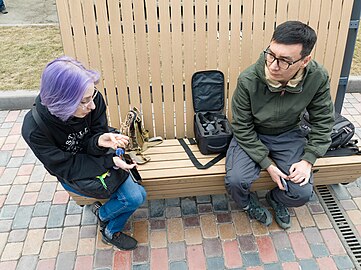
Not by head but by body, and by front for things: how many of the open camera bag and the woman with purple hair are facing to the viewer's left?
0

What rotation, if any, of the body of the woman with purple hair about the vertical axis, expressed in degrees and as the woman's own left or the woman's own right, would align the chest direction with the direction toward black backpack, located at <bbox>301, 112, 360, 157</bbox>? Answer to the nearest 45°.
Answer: approximately 45° to the woman's own left

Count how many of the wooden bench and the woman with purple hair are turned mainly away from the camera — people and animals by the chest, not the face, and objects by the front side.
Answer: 0

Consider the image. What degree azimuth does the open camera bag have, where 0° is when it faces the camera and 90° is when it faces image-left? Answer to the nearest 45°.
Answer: approximately 0°

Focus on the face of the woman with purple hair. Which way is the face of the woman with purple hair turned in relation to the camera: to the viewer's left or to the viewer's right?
to the viewer's right

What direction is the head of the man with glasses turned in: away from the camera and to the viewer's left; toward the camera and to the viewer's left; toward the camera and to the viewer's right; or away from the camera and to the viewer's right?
toward the camera and to the viewer's left

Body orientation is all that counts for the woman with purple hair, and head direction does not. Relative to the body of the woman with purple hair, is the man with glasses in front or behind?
in front

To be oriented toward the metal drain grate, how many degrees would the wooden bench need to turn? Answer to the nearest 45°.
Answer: approximately 45° to its left

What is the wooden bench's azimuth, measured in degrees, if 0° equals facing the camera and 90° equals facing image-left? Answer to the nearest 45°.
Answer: approximately 0°

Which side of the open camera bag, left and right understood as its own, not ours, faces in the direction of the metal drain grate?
left
